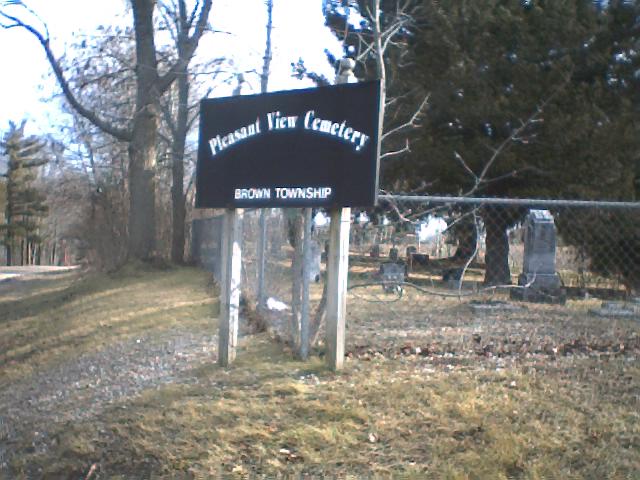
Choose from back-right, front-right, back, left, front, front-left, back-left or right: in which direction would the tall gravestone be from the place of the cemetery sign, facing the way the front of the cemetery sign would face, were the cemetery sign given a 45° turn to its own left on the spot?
back-left

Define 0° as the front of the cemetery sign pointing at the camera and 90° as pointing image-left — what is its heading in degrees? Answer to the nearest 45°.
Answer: approximately 45°

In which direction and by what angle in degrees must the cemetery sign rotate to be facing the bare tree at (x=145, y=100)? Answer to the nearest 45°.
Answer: approximately 135° to its right

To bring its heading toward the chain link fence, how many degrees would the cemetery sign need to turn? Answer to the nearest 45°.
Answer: approximately 180°

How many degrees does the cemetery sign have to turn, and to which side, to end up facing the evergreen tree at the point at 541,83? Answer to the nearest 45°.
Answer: approximately 180°
